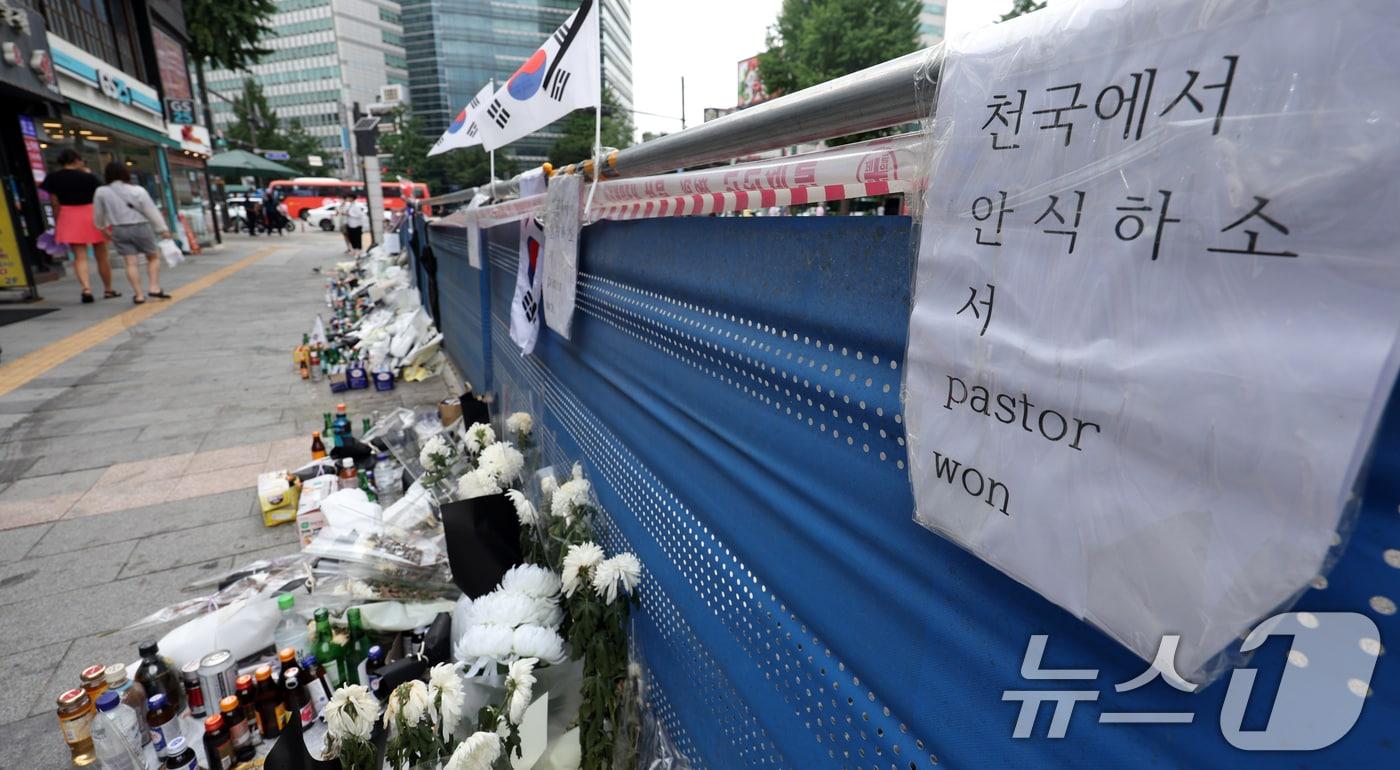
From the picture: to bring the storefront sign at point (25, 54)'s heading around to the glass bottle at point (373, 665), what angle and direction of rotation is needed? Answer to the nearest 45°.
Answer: approximately 45° to its right

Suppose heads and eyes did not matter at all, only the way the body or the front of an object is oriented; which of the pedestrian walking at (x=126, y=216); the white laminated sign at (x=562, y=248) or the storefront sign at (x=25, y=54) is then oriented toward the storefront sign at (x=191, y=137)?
the pedestrian walking

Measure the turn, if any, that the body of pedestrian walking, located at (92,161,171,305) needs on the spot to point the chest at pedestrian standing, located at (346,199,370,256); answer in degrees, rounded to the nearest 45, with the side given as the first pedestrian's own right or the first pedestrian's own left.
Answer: approximately 45° to the first pedestrian's own right

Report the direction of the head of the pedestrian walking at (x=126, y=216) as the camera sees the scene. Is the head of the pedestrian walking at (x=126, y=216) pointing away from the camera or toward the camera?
away from the camera

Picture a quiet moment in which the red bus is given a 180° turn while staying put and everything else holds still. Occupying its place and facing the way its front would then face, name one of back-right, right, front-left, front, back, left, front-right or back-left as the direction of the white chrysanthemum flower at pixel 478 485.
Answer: right

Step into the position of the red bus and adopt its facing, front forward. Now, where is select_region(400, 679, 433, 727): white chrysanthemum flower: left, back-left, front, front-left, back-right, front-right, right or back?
left

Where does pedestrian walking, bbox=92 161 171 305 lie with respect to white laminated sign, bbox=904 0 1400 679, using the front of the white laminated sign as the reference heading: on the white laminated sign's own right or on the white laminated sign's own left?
on the white laminated sign's own right

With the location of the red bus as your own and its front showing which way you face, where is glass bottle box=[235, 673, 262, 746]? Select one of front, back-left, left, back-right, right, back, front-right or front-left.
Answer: left

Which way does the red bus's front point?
to the viewer's left

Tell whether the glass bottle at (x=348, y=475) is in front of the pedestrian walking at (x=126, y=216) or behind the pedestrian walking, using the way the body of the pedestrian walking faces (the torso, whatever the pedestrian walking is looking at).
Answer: behind

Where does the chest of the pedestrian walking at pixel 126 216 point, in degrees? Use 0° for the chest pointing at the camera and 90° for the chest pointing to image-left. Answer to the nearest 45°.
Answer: approximately 180°

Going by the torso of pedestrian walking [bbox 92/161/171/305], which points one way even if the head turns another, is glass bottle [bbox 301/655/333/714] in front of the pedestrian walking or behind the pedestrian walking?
behind

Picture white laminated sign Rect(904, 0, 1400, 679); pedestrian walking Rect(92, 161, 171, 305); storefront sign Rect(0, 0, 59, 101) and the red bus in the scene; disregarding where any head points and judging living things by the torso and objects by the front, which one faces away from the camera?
the pedestrian walking
